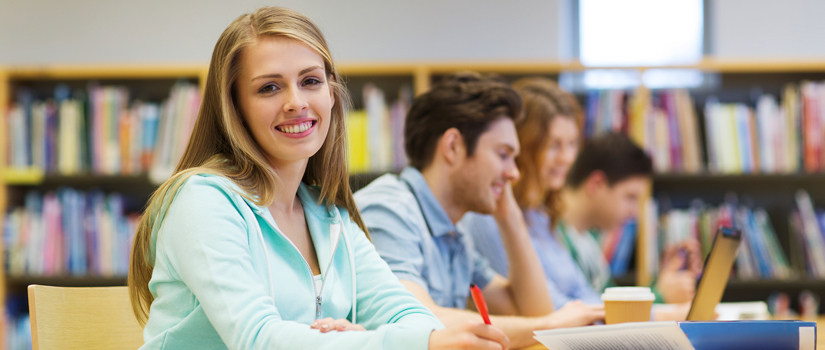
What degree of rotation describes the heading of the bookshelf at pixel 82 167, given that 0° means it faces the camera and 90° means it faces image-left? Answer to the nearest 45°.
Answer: approximately 0°

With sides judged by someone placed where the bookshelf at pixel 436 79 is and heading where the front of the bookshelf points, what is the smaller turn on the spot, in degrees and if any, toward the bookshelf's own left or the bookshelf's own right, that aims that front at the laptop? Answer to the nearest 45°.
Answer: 0° — it already faces it

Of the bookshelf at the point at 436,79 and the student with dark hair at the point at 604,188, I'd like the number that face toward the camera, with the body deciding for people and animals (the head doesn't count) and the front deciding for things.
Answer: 1

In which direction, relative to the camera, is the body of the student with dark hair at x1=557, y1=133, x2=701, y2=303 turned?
to the viewer's right

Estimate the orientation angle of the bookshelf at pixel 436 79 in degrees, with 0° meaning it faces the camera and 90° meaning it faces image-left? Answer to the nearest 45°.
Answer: approximately 0°

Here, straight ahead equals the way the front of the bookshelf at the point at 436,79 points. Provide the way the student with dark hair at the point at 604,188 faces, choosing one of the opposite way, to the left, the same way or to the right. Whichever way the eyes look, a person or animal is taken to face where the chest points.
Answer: to the left
